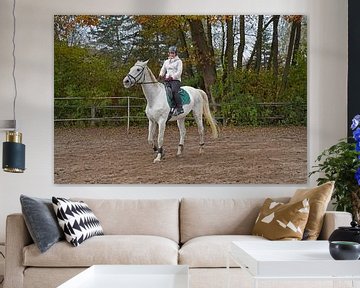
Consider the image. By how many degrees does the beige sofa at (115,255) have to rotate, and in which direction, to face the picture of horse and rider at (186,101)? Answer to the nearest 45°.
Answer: approximately 180°

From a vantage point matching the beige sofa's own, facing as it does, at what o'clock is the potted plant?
The potted plant is roughly at 8 o'clock from the beige sofa.

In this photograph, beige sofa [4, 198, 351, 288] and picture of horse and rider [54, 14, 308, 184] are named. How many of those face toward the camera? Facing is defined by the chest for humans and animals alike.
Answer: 2

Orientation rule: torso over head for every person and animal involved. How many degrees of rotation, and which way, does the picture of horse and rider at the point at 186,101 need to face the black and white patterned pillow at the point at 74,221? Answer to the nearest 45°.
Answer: approximately 45° to its right

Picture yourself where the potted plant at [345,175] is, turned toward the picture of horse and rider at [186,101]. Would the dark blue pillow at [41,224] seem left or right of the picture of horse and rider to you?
left

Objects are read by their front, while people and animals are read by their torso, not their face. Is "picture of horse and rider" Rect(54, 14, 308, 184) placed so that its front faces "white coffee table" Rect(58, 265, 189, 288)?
yes

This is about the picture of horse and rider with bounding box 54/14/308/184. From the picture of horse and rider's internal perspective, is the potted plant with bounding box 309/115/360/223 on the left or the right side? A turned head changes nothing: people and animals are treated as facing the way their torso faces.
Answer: on its left

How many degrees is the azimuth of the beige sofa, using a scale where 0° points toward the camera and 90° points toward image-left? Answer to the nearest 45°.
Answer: approximately 0°
